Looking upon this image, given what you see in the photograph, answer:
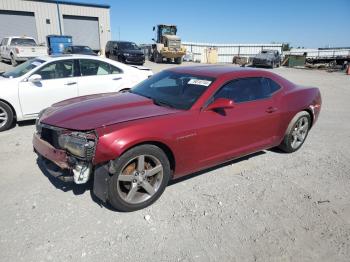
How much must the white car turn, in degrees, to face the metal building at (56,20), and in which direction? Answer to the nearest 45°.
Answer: approximately 135° to its right

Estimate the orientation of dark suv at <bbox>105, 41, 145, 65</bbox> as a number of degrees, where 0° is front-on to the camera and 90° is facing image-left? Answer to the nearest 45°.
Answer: approximately 315°

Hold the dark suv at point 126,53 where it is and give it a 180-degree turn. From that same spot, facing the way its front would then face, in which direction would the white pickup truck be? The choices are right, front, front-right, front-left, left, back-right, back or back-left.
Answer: left

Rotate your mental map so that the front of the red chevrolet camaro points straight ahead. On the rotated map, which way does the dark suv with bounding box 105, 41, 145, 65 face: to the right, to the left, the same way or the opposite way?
to the left

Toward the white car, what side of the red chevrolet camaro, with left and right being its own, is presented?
right

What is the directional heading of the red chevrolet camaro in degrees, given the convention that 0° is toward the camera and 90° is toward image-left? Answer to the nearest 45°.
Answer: approximately 45°

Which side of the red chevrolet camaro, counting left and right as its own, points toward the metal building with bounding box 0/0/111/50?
right
